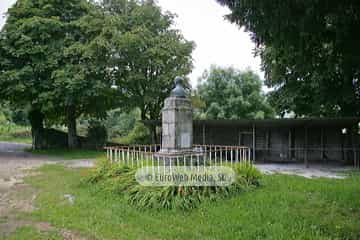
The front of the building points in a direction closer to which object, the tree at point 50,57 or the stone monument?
the stone monument

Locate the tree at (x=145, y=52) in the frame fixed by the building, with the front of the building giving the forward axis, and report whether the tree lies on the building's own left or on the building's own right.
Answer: on the building's own right

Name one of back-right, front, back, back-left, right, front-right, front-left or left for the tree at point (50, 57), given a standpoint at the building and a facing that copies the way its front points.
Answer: right

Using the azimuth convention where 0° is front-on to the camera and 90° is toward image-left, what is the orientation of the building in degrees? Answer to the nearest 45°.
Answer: approximately 0°

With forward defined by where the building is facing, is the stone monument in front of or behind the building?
in front
